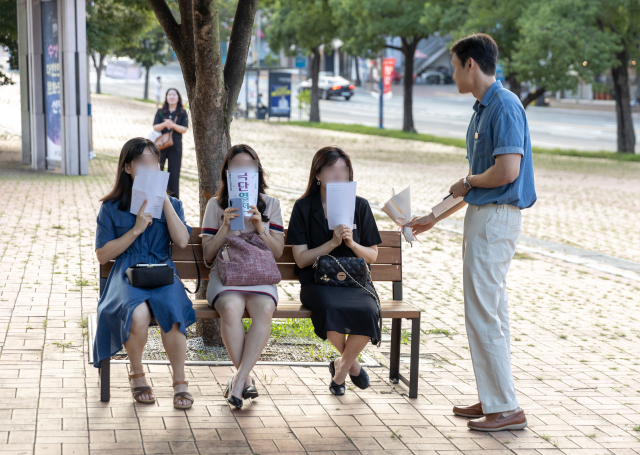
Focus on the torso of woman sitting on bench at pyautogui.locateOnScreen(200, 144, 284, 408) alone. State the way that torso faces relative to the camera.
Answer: toward the camera

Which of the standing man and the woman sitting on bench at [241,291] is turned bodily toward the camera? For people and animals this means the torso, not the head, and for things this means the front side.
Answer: the woman sitting on bench

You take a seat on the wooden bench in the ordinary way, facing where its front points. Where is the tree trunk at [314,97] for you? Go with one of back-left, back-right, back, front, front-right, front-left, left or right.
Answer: back

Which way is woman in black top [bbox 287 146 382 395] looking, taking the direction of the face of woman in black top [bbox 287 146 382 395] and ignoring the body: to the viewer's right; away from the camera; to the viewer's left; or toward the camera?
toward the camera

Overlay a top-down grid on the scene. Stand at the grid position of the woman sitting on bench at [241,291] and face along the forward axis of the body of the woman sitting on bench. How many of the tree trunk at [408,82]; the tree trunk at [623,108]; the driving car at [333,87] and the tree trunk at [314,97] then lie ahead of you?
0

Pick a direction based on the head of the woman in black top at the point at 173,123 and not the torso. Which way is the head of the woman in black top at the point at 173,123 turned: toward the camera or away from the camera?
toward the camera

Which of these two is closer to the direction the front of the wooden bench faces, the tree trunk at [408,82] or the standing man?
the standing man

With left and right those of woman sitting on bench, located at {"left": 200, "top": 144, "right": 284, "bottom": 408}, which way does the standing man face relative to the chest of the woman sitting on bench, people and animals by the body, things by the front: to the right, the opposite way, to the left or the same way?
to the right

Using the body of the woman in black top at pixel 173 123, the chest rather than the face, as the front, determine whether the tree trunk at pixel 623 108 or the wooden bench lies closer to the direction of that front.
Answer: the wooden bench

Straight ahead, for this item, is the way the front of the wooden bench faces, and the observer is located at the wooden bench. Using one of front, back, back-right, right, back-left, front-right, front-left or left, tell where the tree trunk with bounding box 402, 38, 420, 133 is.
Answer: back

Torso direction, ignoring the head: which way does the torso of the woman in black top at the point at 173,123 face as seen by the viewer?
toward the camera

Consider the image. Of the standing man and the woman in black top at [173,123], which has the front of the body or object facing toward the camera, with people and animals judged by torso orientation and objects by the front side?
the woman in black top

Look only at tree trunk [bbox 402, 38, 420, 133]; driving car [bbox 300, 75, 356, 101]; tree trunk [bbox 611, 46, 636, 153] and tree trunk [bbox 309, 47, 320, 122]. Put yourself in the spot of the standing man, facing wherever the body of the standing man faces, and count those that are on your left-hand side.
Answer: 0

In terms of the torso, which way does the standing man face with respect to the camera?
to the viewer's left

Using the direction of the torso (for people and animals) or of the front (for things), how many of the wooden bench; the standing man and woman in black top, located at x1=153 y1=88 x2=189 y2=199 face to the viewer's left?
1

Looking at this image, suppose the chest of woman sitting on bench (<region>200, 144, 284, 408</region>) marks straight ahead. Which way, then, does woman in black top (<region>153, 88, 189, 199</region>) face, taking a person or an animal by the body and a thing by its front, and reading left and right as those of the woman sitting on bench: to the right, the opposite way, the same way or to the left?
the same way

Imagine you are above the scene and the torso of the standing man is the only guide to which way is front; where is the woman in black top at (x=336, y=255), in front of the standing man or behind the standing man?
in front

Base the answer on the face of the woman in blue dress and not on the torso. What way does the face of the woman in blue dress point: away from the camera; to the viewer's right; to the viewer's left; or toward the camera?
toward the camera

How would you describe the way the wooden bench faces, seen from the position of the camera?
facing the viewer

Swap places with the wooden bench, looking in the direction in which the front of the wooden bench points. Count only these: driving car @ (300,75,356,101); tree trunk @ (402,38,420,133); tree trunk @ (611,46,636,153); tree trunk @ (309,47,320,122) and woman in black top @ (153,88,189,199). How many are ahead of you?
0

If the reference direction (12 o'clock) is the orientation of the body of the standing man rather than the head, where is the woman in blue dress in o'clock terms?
The woman in blue dress is roughly at 12 o'clock from the standing man.
